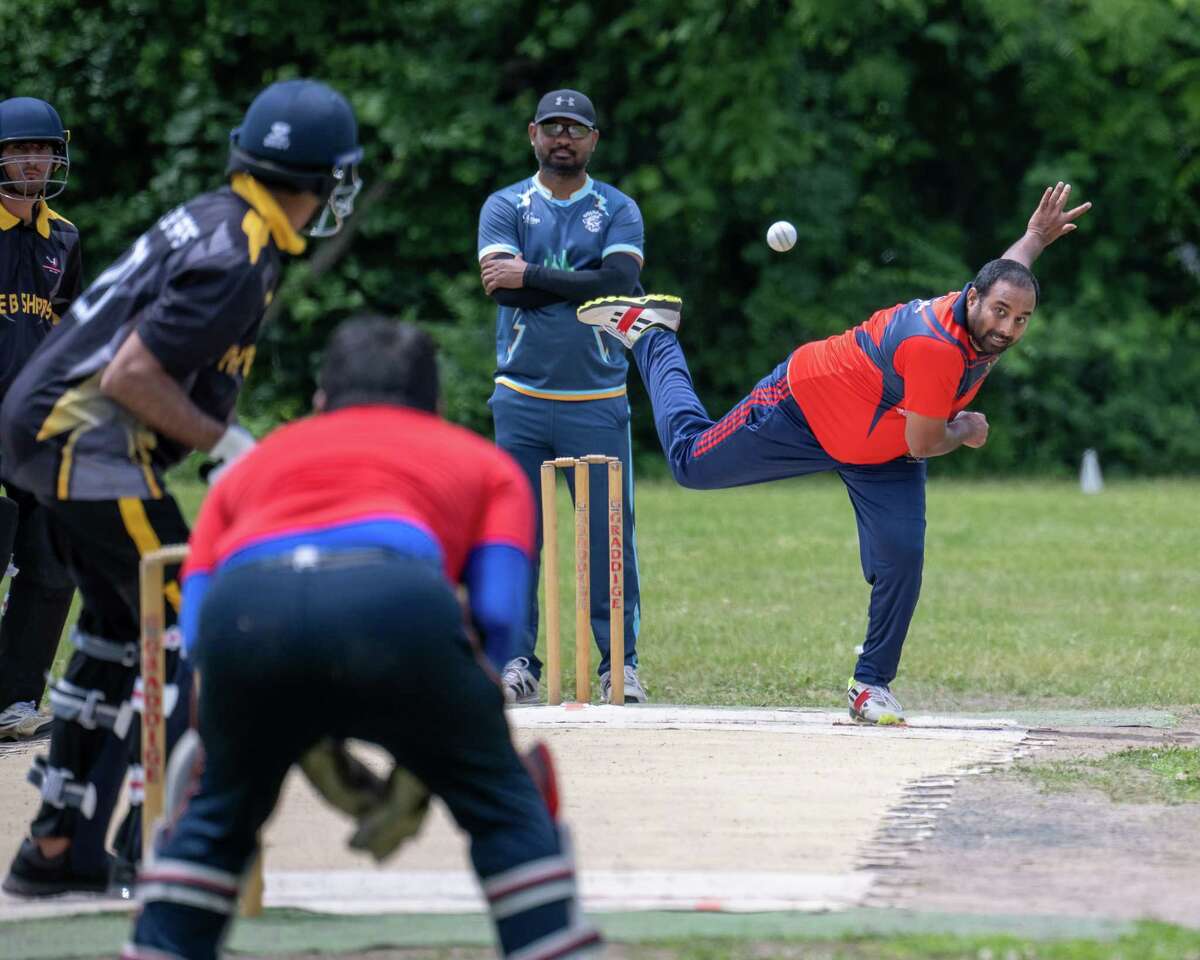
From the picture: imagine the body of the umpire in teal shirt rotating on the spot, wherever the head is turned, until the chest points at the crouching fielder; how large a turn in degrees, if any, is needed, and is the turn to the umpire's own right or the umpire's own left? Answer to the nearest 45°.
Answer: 0° — they already face them

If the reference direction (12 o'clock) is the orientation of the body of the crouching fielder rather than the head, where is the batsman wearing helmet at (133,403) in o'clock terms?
The batsman wearing helmet is roughly at 11 o'clock from the crouching fielder.

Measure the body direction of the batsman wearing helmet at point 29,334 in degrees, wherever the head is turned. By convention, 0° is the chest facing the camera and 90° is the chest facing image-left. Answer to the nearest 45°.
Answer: approximately 0°

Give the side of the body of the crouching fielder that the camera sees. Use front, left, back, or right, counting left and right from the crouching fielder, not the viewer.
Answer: back

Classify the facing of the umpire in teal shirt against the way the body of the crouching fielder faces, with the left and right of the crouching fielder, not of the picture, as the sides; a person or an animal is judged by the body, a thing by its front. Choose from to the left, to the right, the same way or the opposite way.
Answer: the opposite way

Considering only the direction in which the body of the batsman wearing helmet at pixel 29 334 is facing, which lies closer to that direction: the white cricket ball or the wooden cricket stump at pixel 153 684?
the wooden cricket stump

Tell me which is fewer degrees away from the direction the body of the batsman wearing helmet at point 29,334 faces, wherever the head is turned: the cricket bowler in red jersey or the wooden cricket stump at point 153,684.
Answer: the wooden cricket stump
